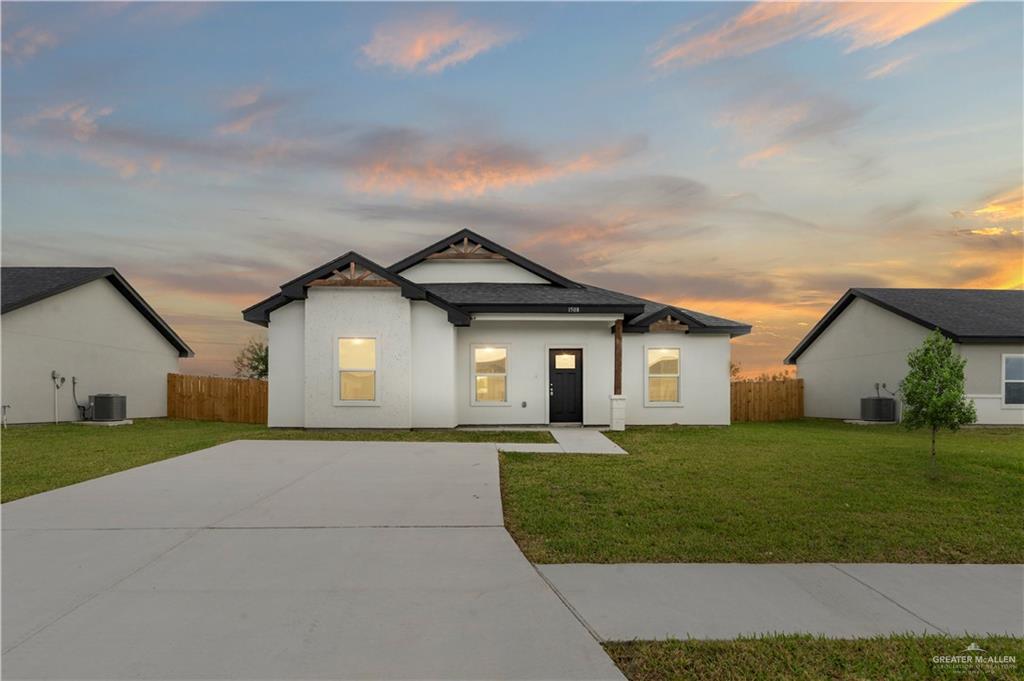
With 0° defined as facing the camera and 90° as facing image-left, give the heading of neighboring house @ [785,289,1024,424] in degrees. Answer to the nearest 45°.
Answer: approximately 0°

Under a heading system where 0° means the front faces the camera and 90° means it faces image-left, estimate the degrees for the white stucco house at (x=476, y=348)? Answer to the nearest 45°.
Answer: approximately 0°

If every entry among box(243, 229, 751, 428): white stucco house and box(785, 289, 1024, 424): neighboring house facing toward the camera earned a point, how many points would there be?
2

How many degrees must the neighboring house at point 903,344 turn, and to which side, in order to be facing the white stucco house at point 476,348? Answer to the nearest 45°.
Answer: approximately 45° to its right

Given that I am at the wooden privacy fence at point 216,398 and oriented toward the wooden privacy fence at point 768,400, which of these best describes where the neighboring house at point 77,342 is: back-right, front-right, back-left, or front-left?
back-right
